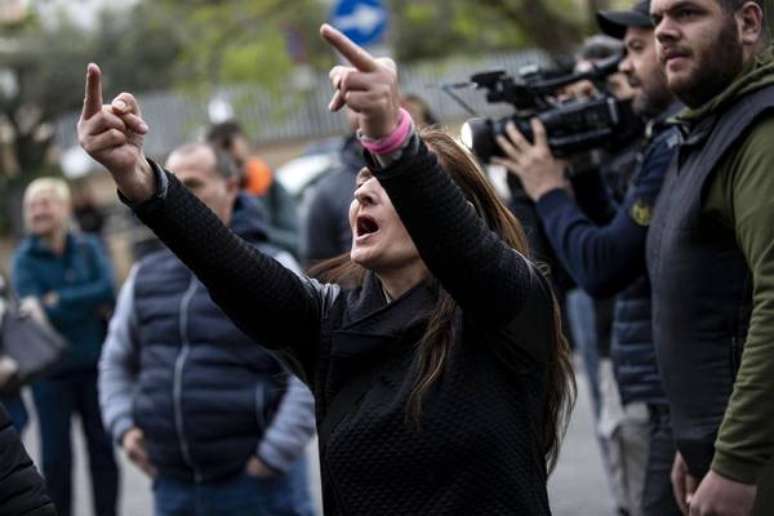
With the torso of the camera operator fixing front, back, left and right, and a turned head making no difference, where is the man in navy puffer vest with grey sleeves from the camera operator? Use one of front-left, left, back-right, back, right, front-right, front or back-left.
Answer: front

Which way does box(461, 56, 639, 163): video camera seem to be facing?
to the viewer's left

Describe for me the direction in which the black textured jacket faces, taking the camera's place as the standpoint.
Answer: facing the viewer and to the left of the viewer

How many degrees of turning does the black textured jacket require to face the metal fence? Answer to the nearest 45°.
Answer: approximately 135° to its right

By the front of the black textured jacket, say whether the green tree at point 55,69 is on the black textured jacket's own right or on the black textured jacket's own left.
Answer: on the black textured jacket's own right

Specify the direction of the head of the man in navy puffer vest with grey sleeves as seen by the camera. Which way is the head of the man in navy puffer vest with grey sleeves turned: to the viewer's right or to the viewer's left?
to the viewer's left

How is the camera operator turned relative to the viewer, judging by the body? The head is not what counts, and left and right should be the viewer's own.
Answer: facing to the left of the viewer

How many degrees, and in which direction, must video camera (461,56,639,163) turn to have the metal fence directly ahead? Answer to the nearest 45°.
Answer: approximately 90° to its right

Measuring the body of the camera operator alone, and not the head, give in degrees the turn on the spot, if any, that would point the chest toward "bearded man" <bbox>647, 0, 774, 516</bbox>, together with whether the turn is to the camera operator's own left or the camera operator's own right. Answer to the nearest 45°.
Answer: approximately 90° to the camera operator's own left

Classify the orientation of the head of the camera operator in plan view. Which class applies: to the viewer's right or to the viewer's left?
to the viewer's left

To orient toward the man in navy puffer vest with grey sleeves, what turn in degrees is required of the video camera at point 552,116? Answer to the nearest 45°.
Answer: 0° — it already faces them
